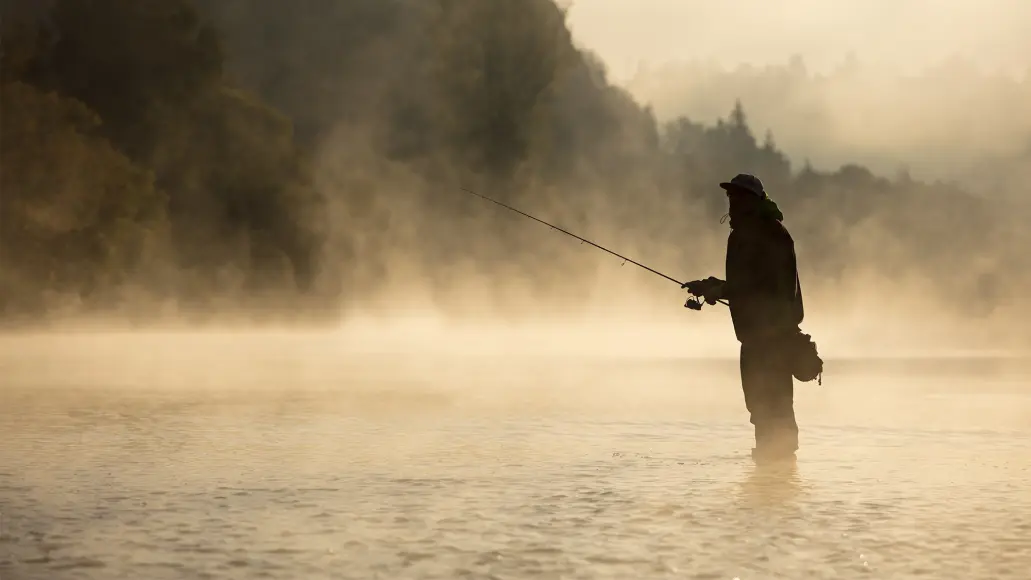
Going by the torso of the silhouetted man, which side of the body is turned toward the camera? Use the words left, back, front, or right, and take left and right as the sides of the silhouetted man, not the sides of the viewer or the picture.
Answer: left

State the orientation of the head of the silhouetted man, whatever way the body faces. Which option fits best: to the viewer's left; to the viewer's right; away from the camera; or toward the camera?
to the viewer's left
